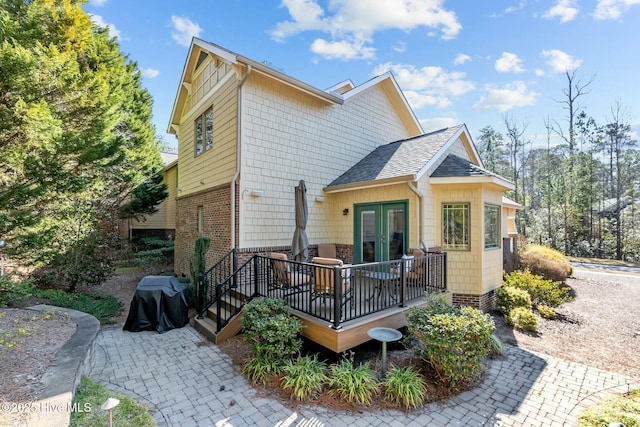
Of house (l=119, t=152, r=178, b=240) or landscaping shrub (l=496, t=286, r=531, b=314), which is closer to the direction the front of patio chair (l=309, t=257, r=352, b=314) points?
the landscaping shrub

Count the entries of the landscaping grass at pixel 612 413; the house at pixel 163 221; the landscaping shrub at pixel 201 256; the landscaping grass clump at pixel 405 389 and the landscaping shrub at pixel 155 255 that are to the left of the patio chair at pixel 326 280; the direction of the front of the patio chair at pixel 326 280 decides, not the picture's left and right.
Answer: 3

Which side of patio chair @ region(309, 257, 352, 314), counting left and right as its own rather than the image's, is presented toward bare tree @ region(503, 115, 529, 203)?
front

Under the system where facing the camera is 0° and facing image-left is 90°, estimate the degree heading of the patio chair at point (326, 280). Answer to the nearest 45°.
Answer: approximately 225°

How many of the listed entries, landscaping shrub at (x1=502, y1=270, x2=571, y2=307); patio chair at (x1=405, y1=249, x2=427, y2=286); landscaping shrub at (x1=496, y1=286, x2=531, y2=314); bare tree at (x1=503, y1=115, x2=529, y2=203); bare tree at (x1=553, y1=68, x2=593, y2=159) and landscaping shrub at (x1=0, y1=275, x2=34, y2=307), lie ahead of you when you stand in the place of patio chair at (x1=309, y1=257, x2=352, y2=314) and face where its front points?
5

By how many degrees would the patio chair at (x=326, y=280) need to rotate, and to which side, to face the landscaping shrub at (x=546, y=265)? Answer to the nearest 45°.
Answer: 0° — it already faces it

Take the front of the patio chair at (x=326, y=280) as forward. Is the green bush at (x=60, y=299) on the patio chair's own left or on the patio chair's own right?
on the patio chair's own left

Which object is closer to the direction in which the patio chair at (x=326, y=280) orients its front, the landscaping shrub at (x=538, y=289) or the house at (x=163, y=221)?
the landscaping shrub

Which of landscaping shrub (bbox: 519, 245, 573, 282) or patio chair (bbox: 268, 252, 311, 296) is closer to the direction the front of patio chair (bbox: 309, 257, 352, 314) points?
the landscaping shrub

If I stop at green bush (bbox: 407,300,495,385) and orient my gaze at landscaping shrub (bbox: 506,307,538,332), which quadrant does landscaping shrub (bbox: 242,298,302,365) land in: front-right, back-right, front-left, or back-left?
back-left

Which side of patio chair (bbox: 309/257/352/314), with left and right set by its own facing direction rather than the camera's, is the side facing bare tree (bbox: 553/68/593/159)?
front
